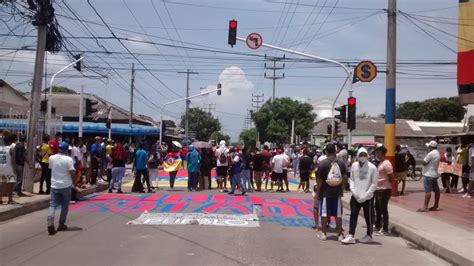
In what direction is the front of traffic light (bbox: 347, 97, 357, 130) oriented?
toward the camera

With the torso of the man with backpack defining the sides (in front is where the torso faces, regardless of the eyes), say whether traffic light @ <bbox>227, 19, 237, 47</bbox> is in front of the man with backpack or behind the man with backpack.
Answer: in front

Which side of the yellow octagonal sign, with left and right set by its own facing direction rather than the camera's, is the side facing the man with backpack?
front

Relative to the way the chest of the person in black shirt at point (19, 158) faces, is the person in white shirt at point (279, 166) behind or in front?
in front

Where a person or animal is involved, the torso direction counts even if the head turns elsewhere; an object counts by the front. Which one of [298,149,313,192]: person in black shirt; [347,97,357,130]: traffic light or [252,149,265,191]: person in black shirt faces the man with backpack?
the traffic light

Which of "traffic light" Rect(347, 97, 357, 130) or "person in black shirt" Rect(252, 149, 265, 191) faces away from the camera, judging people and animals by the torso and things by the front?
the person in black shirt

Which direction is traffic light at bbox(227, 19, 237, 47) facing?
toward the camera

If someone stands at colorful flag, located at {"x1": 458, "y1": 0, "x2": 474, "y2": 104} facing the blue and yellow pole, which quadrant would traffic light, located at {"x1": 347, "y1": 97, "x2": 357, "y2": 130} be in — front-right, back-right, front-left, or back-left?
front-right

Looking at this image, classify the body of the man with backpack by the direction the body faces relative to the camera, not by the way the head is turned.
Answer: away from the camera

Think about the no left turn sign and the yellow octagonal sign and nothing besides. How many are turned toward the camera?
2
